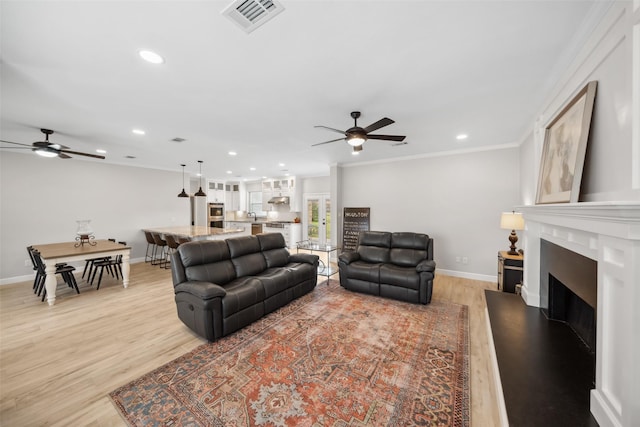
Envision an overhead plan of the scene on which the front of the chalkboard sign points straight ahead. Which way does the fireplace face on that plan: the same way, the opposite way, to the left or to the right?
to the right

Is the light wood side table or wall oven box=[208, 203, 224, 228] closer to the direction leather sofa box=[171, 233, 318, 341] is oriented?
the light wood side table

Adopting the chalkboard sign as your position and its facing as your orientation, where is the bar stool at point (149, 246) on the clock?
The bar stool is roughly at 3 o'clock from the chalkboard sign.

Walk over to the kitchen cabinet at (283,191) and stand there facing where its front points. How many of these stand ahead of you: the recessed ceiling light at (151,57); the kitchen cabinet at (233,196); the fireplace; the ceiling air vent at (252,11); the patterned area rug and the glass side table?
5

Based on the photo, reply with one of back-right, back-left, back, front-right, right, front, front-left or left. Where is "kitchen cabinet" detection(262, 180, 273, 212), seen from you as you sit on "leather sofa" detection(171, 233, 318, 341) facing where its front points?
back-left

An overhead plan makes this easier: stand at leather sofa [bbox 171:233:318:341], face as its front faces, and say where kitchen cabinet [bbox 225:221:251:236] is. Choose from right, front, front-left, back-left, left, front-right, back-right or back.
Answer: back-left

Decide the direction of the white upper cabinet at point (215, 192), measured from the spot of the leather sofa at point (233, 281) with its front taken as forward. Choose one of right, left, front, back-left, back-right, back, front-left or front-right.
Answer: back-left

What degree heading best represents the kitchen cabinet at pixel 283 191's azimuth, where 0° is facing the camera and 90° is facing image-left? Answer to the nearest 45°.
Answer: approximately 0°

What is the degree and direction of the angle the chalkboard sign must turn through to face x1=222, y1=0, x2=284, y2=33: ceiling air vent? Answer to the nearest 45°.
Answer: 0° — it already faces it

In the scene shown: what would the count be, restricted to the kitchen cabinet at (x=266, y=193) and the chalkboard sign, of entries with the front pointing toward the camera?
2

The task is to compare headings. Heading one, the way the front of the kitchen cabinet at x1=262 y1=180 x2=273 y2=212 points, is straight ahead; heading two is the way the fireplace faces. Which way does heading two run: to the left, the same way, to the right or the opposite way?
to the right
